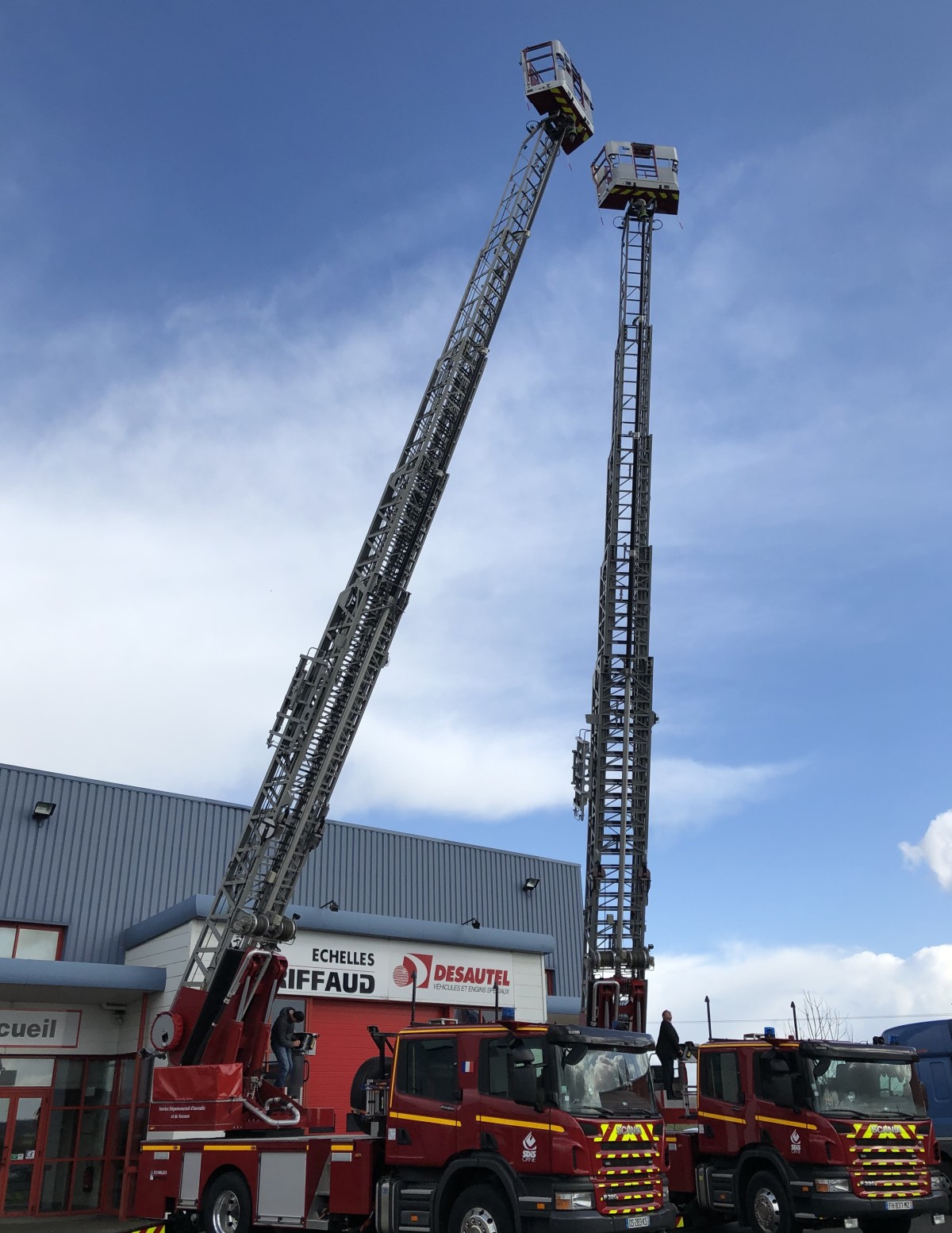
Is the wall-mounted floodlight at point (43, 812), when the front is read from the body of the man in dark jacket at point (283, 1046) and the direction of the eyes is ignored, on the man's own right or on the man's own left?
on the man's own left

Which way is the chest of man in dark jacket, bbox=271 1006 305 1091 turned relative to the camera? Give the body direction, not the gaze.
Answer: to the viewer's right

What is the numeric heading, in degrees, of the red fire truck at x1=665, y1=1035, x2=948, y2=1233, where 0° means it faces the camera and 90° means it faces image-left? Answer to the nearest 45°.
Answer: approximately 315°

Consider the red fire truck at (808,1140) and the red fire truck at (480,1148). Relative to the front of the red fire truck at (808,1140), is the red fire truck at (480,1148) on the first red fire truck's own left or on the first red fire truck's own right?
on the first red fire truck's own right

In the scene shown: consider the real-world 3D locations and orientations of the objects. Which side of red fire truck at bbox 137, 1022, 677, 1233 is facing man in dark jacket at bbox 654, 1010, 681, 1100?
left

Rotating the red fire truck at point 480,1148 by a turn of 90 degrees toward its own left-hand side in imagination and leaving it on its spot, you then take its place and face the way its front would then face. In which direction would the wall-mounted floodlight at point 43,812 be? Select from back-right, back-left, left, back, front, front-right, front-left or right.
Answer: left

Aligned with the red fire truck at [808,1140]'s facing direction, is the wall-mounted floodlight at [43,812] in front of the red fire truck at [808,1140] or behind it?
behind

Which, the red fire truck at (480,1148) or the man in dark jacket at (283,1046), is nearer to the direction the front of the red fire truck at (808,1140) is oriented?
the red fire truck
